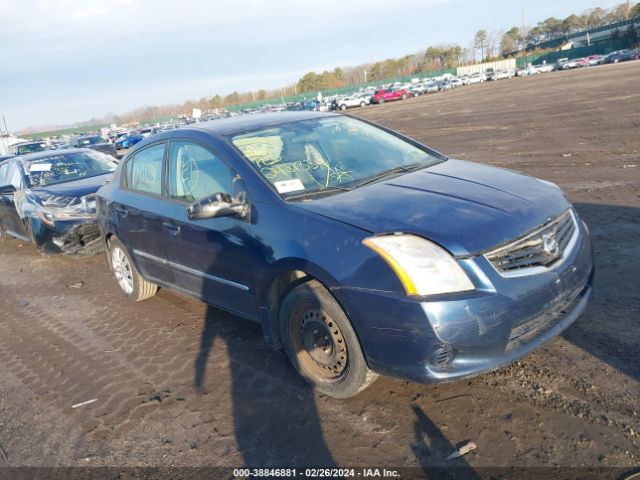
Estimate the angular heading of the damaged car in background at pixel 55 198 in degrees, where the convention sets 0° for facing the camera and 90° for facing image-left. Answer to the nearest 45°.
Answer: approximately 315°

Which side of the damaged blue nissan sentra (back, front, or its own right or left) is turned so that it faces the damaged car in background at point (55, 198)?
back

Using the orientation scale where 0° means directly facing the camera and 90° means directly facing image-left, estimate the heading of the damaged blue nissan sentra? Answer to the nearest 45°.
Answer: approximately 315°
